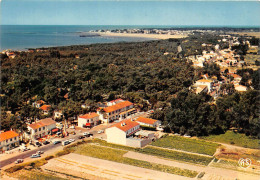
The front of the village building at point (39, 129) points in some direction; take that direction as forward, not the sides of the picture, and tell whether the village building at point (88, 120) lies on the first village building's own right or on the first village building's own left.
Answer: on the first village building's own left

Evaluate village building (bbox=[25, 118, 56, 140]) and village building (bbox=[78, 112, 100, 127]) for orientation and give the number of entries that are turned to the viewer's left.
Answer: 0

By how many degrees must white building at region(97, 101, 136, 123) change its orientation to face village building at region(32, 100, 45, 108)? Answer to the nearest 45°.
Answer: approximately 135° to its right

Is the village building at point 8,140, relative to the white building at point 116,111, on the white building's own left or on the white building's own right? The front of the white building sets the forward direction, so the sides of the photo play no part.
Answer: on the white building's own right

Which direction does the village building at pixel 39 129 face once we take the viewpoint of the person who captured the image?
facing the viewer and to the right of the viewer

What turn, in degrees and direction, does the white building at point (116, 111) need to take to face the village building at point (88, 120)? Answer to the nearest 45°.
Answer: approximately 90° to its right

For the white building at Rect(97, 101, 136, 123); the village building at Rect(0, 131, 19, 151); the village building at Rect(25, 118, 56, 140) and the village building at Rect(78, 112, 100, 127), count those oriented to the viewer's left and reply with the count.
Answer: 0

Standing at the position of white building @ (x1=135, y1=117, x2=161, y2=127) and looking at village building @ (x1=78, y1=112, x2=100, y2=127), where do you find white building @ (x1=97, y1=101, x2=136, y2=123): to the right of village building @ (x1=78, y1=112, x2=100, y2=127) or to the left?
right

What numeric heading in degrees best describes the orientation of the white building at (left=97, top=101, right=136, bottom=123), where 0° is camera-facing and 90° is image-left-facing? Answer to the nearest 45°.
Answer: approximately 315°

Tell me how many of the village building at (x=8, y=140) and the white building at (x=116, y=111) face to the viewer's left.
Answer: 0

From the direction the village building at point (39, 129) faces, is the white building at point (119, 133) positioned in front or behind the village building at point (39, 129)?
in front

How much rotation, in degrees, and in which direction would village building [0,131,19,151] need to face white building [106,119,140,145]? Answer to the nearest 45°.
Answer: approximately 45° to its left
